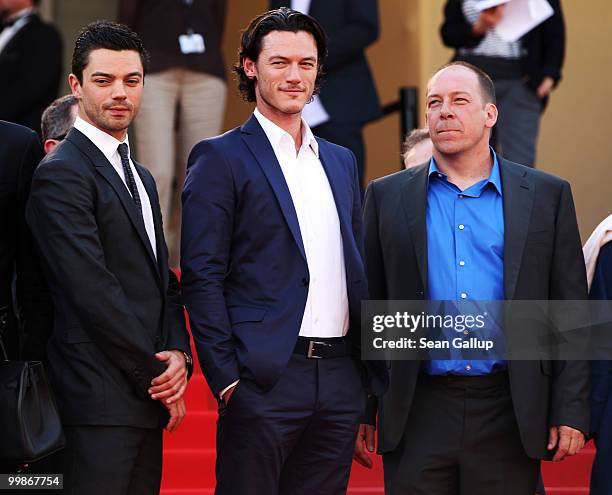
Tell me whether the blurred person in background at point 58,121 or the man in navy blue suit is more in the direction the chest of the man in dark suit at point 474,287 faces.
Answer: the man in navy blue suit

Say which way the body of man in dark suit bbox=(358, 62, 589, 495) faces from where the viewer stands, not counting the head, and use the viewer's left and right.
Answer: facing the viewer

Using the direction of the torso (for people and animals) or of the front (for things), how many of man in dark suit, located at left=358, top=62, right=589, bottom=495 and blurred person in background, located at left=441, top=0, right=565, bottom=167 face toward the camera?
2

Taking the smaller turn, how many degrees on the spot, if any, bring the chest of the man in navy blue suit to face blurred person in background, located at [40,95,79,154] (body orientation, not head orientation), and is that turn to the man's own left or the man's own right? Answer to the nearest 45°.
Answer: approximately 180°

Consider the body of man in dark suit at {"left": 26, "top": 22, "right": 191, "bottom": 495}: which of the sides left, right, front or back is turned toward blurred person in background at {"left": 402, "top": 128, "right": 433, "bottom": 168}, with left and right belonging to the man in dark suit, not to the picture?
left

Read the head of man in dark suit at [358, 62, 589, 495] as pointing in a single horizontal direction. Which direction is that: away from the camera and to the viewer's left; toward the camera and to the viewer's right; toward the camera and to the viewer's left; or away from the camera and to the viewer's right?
toward the camera and to the viewer's left

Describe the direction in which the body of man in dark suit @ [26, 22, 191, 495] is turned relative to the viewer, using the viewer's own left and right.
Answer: facing the viewer and to the right of the viewer

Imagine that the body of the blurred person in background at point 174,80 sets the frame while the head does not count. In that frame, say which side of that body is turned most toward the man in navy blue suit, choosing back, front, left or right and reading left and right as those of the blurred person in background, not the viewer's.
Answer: front

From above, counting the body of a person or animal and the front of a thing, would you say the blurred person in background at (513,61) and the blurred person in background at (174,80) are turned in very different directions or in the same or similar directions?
same or similar directions

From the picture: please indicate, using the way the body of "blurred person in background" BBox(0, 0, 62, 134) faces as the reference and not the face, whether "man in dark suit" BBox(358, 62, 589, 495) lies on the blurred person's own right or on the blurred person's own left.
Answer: on the blurred person's own left

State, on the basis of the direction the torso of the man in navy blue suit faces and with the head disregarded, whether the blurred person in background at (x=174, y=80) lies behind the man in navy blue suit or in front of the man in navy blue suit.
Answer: behind

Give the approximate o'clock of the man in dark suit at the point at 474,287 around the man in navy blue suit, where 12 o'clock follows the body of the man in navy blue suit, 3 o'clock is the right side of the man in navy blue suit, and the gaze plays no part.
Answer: The man in dark suit is roughly at 10 o'clock from the man in navy blue suit.

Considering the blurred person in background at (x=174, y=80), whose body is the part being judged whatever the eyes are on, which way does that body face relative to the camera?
toward the camera

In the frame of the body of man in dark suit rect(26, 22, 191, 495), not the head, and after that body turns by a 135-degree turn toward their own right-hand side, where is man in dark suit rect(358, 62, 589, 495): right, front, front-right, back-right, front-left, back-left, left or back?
back
